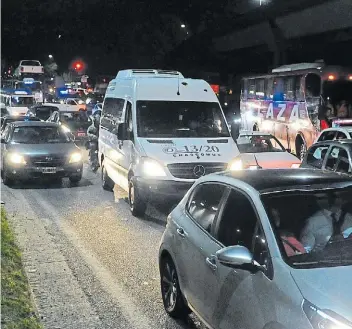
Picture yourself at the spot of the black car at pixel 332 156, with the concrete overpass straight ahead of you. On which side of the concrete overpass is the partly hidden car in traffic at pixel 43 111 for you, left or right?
left

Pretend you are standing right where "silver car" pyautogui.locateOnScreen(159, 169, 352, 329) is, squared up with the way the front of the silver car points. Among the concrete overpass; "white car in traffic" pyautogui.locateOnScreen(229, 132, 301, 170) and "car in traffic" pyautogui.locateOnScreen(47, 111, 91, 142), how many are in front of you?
0

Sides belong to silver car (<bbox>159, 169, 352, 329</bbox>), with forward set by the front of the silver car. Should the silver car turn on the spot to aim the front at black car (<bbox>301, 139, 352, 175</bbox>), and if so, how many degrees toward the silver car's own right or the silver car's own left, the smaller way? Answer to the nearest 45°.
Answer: approximately 135° to the silver car's own left

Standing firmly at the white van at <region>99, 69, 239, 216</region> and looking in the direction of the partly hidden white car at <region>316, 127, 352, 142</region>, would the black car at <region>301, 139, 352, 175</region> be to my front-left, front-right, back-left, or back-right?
front-right

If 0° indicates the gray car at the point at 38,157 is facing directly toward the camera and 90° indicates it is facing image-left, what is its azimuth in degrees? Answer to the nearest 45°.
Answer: approximately 0°

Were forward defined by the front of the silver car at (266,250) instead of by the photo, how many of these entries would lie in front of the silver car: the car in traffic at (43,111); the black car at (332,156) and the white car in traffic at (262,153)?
0

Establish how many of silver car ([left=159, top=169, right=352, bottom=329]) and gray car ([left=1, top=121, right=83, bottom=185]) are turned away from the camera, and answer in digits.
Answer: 0

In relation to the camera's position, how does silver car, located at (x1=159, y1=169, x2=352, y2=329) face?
facing the viewer and to the right of the viewer

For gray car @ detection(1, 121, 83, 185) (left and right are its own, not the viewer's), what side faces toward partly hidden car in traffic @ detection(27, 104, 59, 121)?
back

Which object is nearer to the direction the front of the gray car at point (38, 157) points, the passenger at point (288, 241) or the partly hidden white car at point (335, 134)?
the passenger

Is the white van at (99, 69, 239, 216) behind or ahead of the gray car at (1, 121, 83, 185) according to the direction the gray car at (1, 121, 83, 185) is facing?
ahead

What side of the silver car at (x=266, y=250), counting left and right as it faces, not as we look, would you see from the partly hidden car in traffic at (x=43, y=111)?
back
